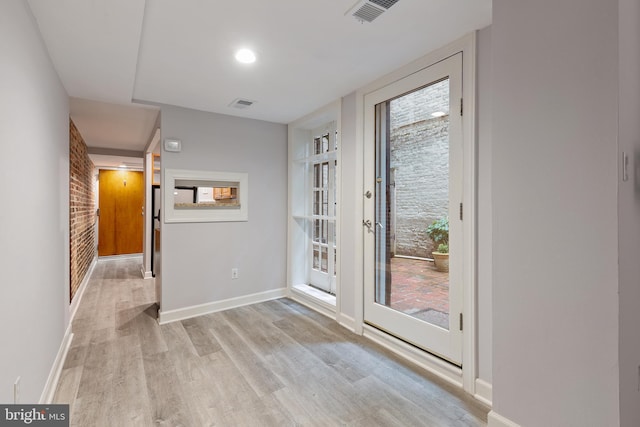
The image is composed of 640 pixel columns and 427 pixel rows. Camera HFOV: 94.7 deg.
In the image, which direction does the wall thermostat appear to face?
toward the camera

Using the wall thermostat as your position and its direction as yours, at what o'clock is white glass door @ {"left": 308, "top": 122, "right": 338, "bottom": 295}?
The white glass door is roughly at 9 o'clock from the wall thermostat.

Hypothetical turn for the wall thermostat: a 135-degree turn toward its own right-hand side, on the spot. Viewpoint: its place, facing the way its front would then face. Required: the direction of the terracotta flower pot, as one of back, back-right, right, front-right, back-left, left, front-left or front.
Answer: back

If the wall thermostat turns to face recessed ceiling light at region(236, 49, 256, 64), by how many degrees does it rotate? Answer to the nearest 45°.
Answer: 0° — it already faces it

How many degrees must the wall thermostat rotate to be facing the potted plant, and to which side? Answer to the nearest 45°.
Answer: approximately 45° to its left

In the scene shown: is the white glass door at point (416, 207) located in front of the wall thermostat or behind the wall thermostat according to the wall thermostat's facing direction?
in front
